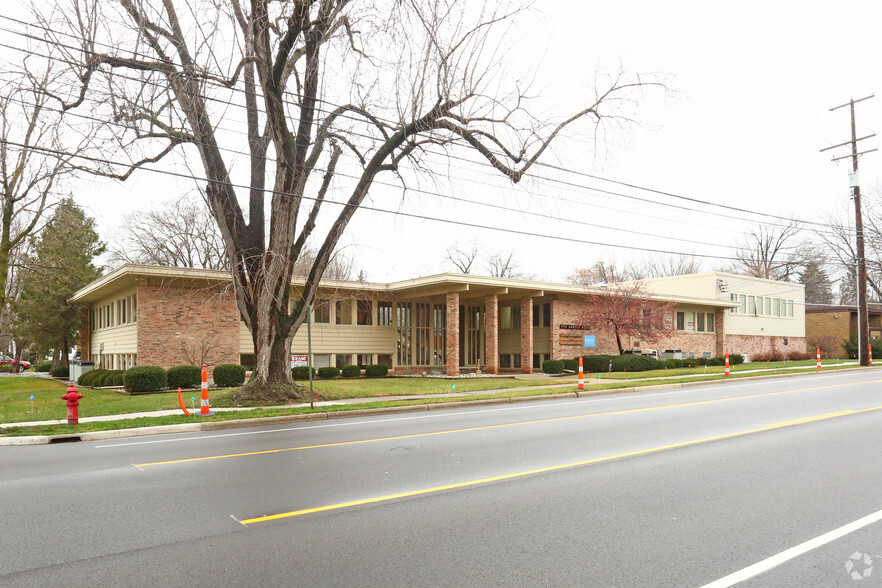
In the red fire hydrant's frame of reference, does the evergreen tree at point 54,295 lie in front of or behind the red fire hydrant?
behind

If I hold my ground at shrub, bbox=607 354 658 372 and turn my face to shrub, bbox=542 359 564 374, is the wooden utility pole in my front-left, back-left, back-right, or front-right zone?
back-left

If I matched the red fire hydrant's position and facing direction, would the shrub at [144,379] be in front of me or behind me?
behind

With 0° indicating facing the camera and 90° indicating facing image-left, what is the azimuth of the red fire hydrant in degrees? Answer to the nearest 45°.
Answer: approximately 0°

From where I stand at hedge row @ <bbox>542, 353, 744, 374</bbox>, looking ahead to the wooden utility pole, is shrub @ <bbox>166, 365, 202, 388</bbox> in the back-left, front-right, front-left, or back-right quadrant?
back-right
